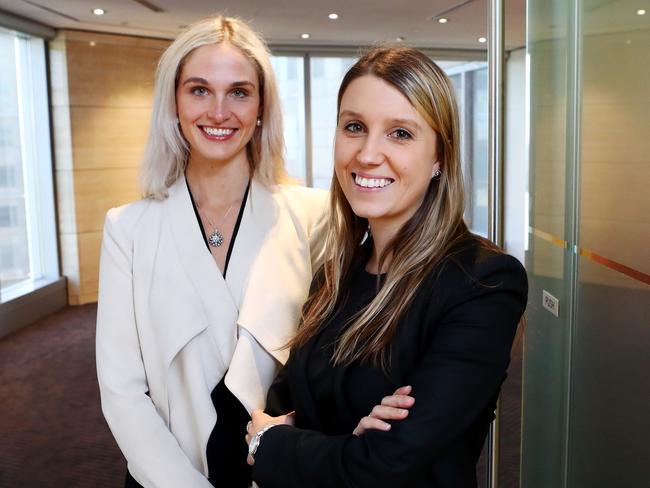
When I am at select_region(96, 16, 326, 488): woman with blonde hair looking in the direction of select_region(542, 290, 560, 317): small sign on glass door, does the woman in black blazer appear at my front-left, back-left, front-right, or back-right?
front-right

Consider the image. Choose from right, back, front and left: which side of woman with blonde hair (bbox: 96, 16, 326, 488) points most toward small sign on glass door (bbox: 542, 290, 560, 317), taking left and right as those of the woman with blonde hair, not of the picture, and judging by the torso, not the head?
left

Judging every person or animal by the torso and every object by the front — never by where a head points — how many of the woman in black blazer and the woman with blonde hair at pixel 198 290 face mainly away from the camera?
0

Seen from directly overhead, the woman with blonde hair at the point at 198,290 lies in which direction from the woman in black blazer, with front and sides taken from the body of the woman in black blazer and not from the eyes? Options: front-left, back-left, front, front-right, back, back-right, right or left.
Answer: right

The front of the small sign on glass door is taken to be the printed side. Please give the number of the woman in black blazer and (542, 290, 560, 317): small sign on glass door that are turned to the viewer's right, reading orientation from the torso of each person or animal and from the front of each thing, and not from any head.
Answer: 0

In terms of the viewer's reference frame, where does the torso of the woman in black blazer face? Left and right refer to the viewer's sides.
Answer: facing the viewer and to the left of the viewer

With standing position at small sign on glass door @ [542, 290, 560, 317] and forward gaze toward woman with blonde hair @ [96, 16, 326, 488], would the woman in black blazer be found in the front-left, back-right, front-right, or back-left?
front-left

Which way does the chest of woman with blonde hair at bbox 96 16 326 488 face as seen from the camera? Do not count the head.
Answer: toward the camera

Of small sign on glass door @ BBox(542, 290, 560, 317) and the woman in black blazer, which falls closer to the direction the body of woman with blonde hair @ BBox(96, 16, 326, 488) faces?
the woman in black blazer

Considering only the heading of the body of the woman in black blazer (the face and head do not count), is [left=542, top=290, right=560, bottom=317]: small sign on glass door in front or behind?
behind

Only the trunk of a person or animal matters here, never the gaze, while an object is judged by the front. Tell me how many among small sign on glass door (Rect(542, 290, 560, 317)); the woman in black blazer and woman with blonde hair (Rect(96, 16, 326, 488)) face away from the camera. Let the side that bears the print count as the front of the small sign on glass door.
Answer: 0

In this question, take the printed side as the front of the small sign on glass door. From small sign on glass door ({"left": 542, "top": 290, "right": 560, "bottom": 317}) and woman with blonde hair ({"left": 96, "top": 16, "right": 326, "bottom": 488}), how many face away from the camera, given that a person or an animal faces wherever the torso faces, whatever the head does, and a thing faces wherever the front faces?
0

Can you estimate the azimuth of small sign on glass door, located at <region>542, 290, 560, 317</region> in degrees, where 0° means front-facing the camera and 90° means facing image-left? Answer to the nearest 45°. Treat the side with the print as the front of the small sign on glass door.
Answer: approximately 45°

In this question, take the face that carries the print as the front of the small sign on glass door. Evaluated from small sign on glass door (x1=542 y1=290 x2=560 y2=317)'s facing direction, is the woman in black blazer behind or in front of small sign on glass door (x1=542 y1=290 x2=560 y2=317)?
in front

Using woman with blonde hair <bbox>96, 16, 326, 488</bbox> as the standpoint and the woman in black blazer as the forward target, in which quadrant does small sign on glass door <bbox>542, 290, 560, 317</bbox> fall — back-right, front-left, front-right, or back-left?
front-left

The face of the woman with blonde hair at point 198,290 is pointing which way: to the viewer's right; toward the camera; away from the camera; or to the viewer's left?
toward the camera
